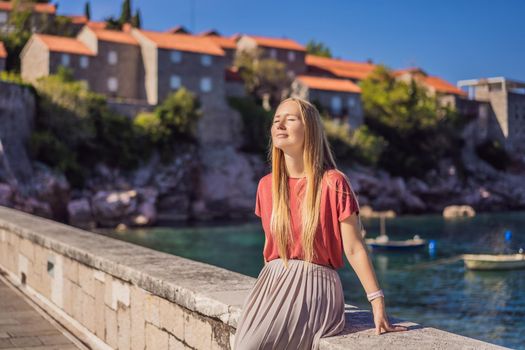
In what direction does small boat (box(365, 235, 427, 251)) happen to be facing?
to the viewer's left

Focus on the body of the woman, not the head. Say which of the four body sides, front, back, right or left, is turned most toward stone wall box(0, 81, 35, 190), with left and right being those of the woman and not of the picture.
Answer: right

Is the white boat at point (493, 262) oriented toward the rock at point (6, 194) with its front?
yes

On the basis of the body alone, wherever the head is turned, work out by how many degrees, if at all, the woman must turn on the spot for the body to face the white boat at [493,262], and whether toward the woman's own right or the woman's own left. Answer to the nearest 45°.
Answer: approximately 135° to the woman's own right

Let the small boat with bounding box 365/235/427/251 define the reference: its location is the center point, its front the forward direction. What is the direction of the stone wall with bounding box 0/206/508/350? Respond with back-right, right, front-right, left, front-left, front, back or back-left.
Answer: left

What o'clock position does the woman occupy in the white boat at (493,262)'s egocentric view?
The woman is roughly at 9 o'clock from the white boat.

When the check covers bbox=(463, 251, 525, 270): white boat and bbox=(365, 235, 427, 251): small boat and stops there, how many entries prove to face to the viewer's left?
2

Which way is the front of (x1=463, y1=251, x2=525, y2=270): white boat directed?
to the viewer's left

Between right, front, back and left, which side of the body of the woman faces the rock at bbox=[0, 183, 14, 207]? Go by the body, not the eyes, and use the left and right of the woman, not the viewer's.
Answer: right

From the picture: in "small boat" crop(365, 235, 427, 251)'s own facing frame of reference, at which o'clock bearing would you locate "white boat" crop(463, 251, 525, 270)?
The white boat is roughly at 8 o'clock from the small boat.

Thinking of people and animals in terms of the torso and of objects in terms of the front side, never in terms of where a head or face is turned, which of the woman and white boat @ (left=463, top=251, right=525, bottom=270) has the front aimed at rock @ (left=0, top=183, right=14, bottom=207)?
the white boat

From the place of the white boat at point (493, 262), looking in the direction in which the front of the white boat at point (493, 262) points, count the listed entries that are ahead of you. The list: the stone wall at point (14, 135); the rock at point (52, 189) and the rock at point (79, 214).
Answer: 3
